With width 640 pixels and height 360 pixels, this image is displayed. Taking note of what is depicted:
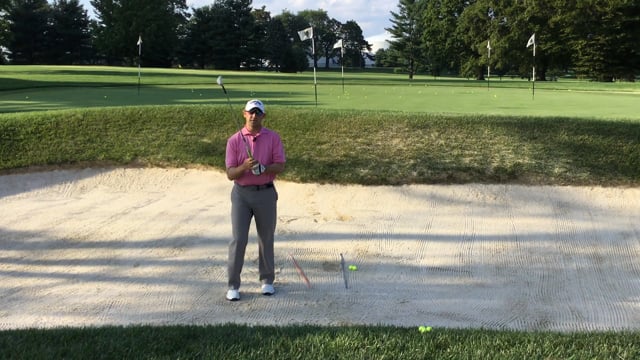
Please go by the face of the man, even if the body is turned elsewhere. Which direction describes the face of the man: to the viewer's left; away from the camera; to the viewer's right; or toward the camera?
toward the camera

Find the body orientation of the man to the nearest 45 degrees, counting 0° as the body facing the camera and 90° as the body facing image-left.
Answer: approximately 0°
